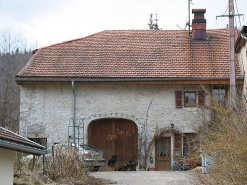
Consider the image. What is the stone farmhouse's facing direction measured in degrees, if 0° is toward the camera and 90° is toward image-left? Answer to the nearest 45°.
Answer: approximately 0°
